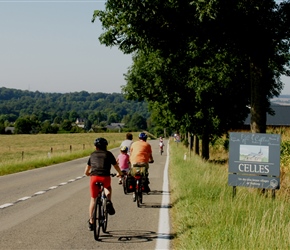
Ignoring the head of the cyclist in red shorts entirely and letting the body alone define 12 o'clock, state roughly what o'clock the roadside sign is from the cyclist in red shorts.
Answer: The roadside sign is roughly at 2 o'clock from the cyclist in red shorts.

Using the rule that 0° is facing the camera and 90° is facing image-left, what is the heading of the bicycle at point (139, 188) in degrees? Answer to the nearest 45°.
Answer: approximately 180°

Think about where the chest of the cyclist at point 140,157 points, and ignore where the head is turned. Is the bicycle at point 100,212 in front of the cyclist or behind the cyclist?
behind

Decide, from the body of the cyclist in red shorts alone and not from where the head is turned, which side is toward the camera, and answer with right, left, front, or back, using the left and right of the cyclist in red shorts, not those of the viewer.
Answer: back

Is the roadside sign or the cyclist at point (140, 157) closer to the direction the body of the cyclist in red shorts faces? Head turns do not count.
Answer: the cyclist

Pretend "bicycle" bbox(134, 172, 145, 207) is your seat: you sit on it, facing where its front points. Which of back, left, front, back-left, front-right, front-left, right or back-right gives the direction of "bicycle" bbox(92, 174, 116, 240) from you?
back

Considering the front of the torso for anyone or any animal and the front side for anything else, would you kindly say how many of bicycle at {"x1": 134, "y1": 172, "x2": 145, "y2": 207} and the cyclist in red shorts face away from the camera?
2

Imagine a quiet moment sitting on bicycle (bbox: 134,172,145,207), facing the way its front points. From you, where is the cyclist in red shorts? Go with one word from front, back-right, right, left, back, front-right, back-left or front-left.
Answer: back

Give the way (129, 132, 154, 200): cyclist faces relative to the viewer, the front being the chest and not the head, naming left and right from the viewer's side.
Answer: facing away from the viewer

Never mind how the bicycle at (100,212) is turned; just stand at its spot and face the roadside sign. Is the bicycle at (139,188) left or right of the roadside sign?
left

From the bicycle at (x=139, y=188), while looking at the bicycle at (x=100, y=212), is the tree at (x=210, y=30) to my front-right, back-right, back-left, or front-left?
back-left

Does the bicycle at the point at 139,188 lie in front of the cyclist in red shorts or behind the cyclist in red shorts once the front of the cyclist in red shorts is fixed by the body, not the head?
in front

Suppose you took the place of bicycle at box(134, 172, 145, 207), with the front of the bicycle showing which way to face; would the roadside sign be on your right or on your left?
on your right
